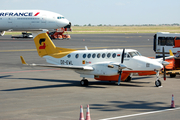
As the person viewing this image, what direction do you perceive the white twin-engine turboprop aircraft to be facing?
facing the viewer and to the right of the viewer
